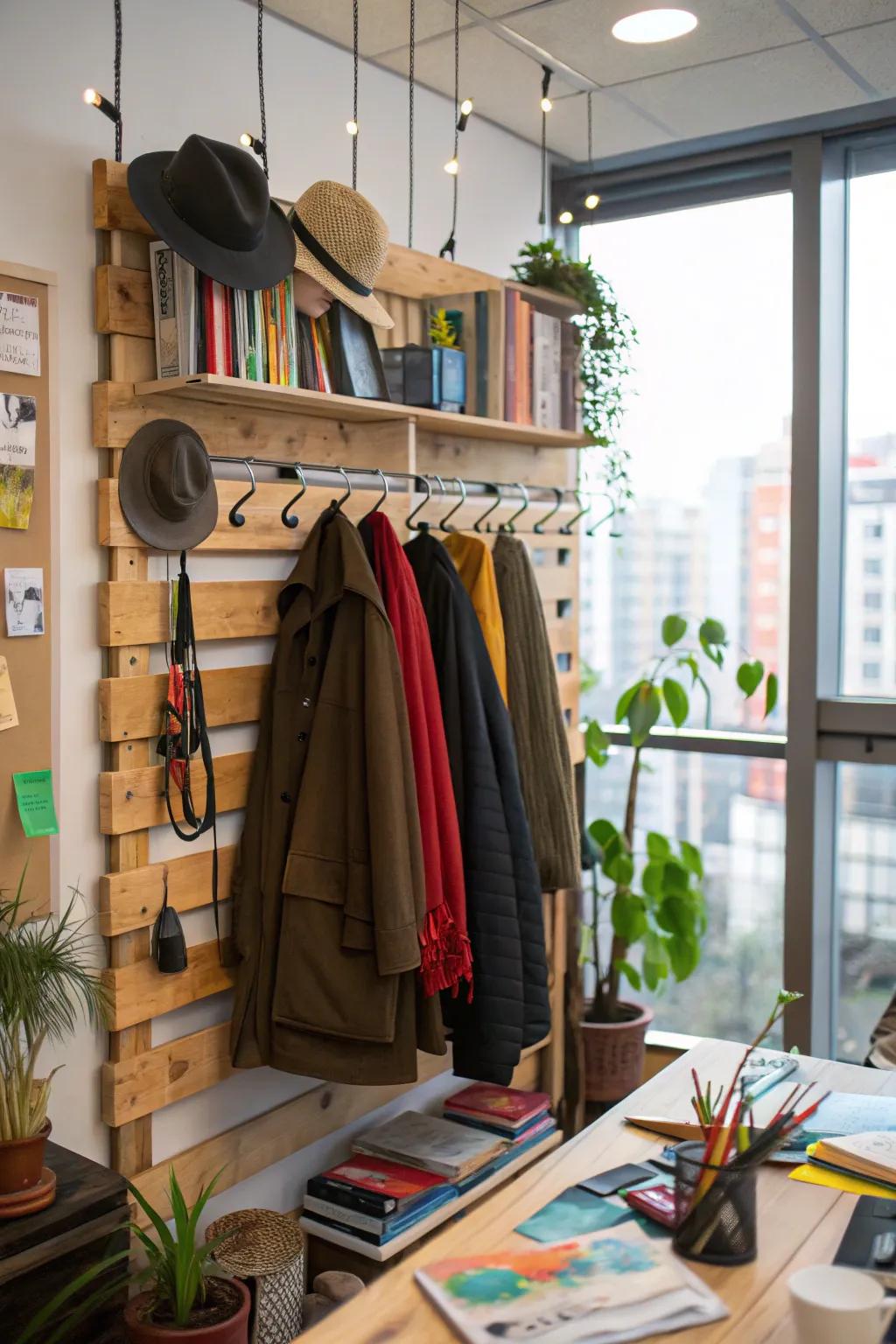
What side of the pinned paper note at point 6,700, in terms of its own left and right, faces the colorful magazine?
front

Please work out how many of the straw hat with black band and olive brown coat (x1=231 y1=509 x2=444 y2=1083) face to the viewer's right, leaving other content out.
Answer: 1

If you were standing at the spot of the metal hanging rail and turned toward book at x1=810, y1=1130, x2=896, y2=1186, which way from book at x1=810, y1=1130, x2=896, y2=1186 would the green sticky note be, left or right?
right

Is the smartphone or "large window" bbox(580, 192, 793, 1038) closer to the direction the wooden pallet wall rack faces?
the smartphone

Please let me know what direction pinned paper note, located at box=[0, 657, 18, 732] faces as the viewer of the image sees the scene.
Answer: facing the viewer and to the right of the viewer
